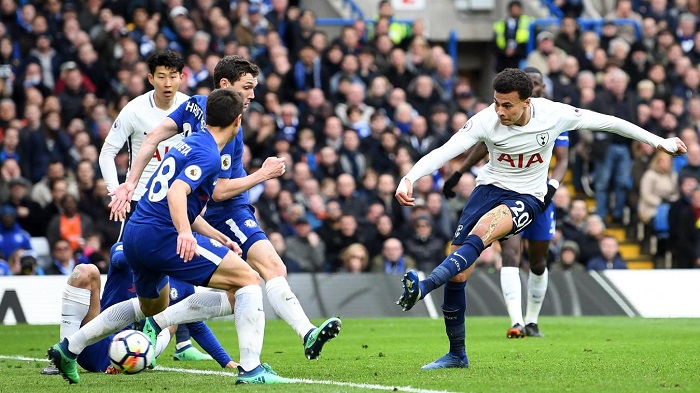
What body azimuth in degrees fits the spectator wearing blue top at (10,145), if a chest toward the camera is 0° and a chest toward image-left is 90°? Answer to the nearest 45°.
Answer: approximately 0°

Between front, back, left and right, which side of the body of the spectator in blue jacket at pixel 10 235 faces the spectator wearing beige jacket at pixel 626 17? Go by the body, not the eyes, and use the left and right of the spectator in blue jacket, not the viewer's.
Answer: left

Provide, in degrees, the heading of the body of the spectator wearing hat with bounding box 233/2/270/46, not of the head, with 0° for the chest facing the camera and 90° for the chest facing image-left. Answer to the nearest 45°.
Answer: approximately 0°

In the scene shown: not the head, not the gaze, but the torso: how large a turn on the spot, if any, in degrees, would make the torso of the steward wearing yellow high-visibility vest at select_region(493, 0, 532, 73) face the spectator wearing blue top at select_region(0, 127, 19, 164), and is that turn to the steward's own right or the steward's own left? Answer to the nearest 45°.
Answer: approximately 45° to the steward's own right

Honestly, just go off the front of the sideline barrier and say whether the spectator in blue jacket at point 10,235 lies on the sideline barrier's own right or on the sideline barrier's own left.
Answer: on the sideline barrier's own right

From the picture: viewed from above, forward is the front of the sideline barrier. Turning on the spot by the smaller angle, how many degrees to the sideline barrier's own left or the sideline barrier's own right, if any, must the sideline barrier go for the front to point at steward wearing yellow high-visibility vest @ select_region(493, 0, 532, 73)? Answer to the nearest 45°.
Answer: approximately 180°

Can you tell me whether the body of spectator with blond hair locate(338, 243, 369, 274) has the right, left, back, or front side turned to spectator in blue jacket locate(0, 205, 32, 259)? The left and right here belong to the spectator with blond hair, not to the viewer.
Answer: right
